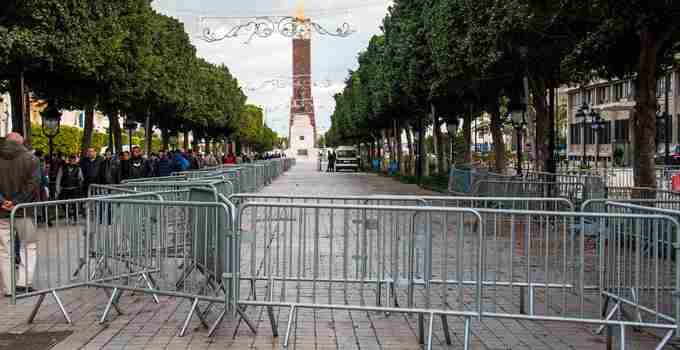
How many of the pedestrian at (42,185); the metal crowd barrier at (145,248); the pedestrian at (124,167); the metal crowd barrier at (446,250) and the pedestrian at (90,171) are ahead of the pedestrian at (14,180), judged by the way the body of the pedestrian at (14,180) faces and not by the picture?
3

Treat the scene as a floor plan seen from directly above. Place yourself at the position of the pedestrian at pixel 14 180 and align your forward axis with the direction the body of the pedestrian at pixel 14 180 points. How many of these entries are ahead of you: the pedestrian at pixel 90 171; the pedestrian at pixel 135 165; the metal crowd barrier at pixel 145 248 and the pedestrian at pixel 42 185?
3

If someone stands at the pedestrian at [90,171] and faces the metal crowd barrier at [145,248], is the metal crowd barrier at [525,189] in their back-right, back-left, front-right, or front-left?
front-left

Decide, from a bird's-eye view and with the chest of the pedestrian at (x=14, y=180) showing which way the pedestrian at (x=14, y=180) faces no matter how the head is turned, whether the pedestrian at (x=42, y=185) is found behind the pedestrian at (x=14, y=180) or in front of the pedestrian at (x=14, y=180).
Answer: in front

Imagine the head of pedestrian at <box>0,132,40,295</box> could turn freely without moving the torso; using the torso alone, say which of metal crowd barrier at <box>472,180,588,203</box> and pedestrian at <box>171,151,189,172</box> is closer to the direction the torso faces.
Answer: the pedestrian

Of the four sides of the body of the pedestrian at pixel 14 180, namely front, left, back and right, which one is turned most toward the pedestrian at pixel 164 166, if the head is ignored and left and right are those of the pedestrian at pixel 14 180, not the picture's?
front

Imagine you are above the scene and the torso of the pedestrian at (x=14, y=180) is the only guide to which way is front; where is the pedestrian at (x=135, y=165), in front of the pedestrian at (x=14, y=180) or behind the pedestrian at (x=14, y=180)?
in front

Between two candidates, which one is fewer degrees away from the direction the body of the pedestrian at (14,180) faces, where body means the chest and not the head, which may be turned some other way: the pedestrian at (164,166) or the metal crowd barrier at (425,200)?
the pedestrian

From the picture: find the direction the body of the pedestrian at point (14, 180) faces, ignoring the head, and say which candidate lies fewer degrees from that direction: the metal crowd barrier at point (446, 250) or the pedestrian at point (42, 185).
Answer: the pedestrian

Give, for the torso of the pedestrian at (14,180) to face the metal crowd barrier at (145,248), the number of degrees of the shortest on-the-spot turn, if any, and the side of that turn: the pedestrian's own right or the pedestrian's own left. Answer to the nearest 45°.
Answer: approximately 135° to the pedestrian's own right

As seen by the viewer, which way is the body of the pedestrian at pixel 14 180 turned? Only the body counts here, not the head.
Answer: away from the camera

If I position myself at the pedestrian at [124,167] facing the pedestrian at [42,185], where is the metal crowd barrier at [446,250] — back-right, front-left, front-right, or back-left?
front-left

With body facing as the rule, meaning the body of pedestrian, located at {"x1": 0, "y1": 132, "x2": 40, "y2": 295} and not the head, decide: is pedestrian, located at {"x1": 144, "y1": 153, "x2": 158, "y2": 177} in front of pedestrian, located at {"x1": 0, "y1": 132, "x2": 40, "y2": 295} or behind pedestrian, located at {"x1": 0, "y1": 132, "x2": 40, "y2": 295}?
in front
